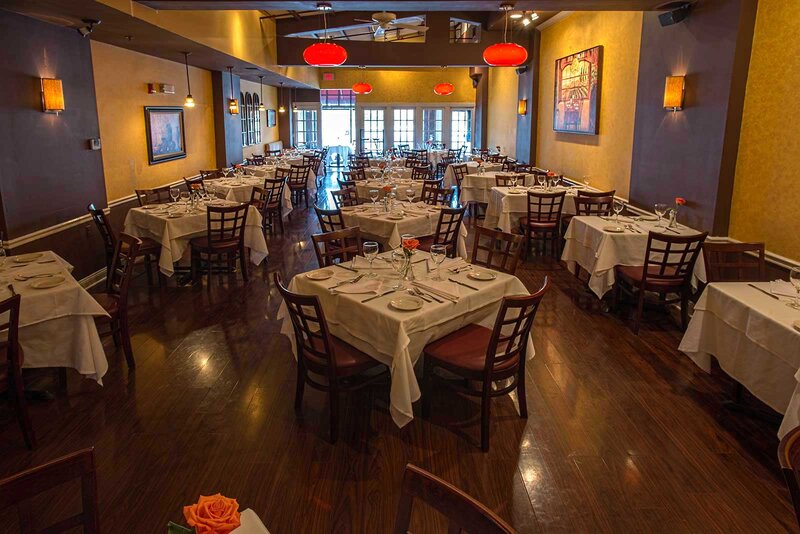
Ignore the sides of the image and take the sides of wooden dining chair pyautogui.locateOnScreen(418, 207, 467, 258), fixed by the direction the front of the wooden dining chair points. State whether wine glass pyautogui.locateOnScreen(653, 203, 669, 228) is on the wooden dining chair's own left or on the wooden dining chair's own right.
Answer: on the wooden dining chair's own right

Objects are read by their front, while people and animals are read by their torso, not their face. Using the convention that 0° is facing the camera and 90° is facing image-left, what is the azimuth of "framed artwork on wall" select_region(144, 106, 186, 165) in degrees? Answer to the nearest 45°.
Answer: approximately 315°

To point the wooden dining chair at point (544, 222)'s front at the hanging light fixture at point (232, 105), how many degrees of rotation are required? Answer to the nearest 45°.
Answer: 0° — it already faces it

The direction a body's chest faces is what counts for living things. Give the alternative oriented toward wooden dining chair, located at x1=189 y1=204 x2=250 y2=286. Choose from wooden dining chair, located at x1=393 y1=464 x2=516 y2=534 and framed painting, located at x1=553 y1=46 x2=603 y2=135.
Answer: the framed painting

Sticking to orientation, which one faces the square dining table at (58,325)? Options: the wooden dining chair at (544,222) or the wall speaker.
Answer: the wall speaker

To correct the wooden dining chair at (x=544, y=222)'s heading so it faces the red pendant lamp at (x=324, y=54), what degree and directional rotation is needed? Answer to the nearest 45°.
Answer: approximately 90° to its left

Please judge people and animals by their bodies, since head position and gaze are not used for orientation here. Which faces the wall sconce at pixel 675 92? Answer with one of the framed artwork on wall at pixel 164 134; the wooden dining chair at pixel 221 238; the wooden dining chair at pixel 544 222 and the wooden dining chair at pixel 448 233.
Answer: the framed artwork on wall

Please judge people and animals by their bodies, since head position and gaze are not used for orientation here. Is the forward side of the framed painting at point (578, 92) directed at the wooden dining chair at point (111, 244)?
yes

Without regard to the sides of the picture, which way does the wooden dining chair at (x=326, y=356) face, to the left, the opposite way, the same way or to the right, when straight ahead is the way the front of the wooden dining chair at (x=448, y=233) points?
to the right

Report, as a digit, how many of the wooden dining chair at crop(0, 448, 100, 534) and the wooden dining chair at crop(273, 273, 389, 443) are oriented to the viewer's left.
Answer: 0

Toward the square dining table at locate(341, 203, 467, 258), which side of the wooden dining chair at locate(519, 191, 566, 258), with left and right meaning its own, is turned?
left
